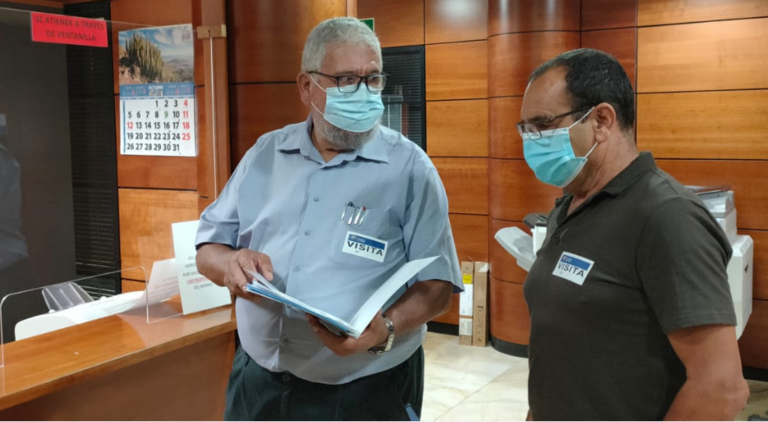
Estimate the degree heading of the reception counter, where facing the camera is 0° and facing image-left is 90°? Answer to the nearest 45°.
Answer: approximately 315°

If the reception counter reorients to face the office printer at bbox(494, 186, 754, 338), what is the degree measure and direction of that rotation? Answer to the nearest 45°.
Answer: approximately 45° to its left
